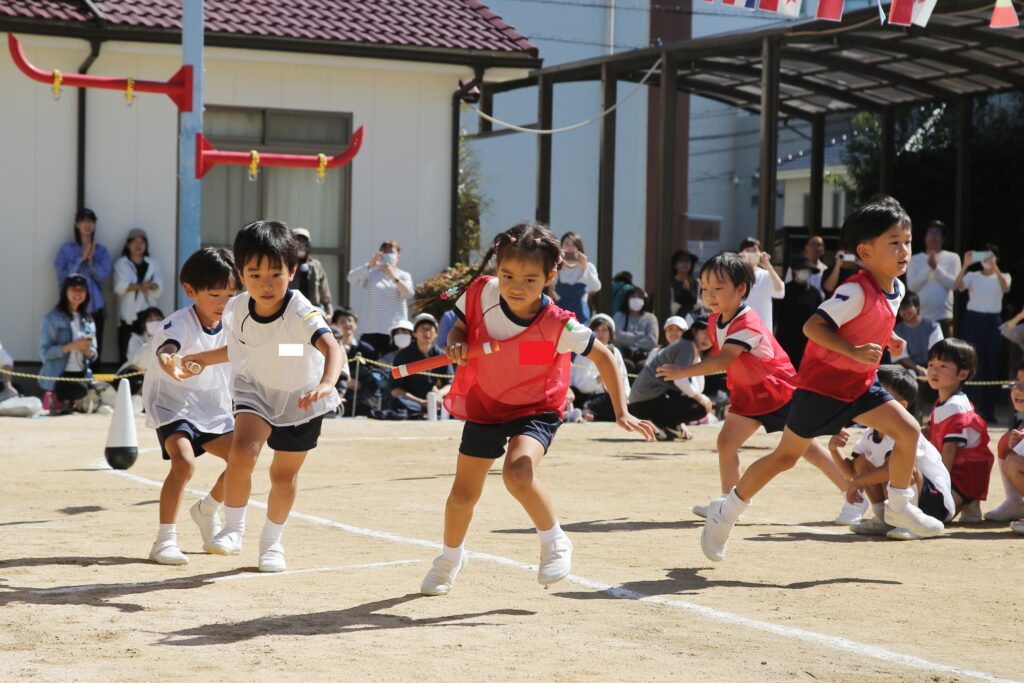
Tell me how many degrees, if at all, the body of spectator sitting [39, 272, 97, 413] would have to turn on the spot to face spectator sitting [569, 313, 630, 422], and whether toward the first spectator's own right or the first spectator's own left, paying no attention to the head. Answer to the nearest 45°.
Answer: approximately 45° to the first spectator's own left

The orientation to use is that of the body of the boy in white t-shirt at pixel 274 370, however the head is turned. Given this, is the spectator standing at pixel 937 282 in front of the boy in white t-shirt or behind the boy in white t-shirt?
behind

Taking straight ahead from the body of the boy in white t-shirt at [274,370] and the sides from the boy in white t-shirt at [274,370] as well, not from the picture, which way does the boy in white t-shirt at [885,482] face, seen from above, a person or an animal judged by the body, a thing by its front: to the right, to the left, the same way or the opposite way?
to the right

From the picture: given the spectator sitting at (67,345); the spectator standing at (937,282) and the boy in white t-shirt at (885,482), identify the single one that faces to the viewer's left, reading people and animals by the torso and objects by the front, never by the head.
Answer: the boy in white t-shirt

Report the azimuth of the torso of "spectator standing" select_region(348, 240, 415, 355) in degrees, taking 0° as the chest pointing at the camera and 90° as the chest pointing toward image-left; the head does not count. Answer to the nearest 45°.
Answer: approximately 0°
